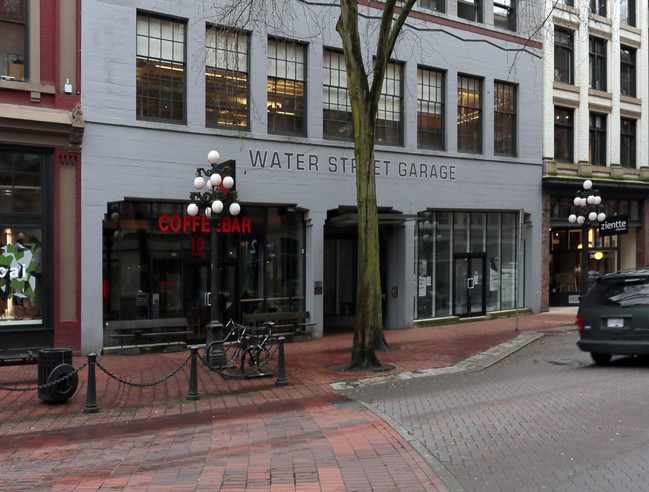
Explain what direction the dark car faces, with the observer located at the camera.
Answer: facing away from the viewer

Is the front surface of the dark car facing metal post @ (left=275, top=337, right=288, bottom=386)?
no

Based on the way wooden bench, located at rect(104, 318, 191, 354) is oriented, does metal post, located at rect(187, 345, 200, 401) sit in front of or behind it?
in front

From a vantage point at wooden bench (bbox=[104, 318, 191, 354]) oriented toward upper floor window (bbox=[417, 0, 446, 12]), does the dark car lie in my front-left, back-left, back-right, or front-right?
front-right

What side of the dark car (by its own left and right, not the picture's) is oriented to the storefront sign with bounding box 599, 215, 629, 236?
front

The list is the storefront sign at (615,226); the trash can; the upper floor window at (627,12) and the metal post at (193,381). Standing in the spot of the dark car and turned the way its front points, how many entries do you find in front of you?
2

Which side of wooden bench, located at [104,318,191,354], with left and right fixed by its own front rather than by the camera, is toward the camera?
front

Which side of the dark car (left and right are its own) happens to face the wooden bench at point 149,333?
left

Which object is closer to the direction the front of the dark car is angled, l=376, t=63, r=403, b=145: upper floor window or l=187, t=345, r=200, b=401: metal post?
the upper floor window

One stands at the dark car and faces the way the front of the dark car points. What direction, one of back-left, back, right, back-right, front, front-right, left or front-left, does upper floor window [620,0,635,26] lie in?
front

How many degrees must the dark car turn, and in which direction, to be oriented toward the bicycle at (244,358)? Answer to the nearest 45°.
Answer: approximately 90° to its left

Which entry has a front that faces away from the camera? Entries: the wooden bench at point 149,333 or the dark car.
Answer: the dark car

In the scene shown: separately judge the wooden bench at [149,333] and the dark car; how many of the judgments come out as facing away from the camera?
1
